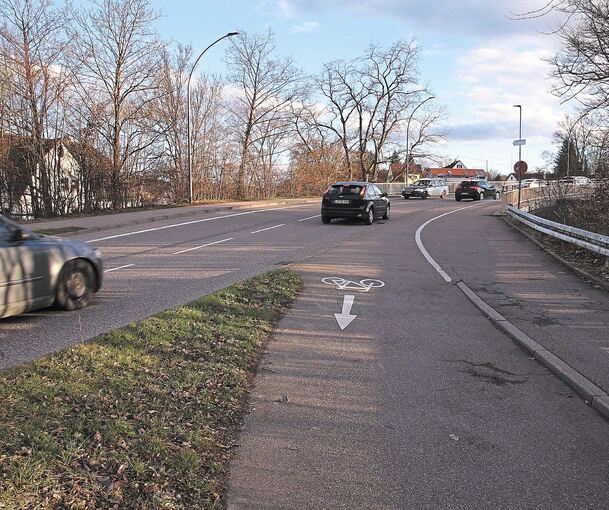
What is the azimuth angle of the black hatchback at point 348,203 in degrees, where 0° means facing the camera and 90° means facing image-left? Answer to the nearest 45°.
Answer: approximately 225°

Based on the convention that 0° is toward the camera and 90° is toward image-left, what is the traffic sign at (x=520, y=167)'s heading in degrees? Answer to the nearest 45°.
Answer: approximately 0°

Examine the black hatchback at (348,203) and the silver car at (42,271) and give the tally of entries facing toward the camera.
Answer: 0

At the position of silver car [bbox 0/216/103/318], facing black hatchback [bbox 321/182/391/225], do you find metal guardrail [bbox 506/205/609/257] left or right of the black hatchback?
right

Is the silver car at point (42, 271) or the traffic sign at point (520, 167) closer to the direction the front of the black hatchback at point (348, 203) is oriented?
the traffic sign

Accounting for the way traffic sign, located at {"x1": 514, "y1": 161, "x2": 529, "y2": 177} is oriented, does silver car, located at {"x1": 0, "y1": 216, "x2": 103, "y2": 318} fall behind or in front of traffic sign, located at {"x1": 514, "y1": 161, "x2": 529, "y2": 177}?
in front
